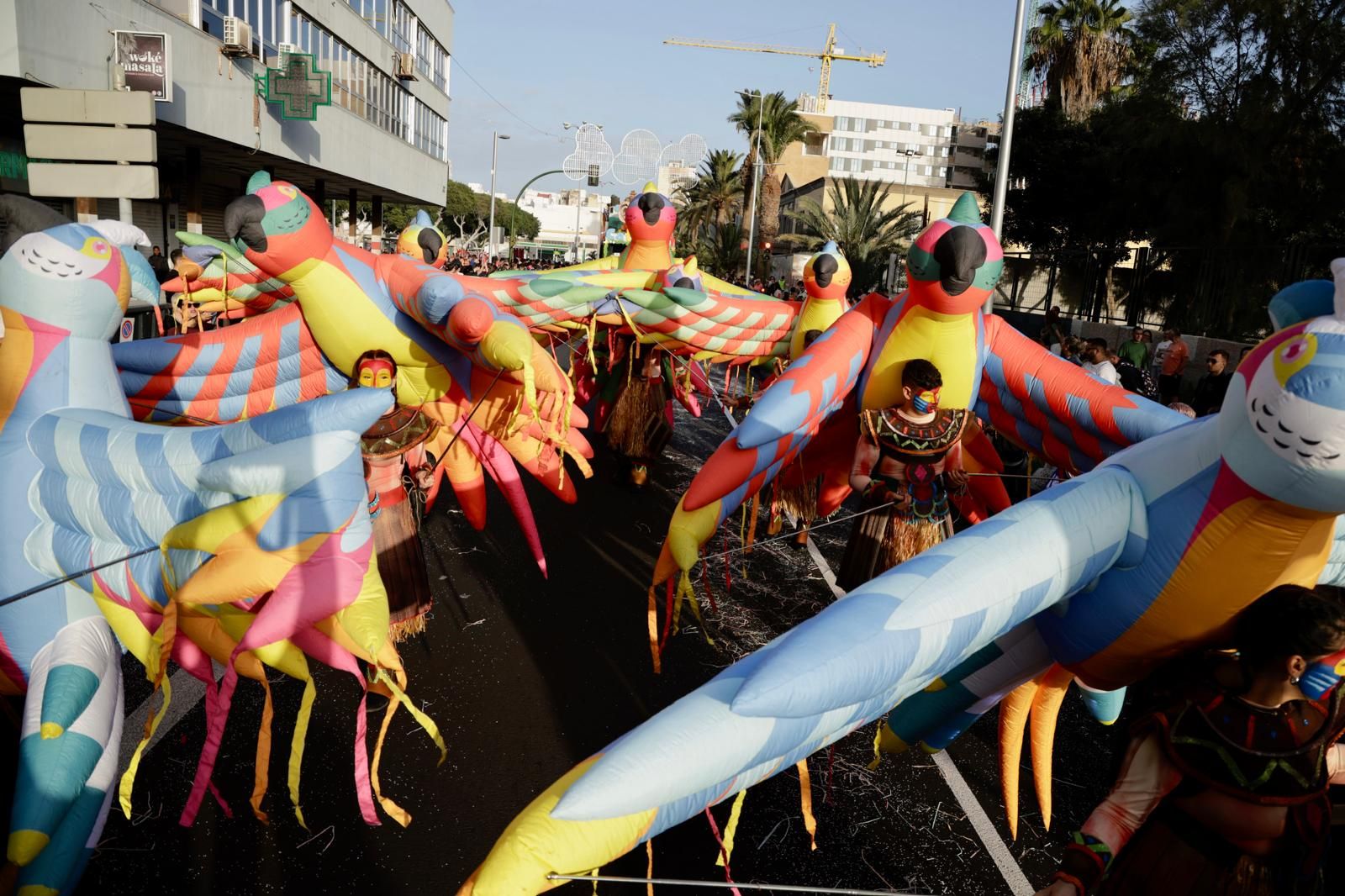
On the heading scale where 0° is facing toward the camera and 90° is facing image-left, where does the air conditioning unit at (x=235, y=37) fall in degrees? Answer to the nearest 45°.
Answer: approximately 315°

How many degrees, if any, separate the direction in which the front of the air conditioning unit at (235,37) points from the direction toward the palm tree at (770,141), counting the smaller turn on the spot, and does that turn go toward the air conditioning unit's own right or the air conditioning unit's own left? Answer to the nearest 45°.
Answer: approximately 90° to the air conditioning unit's own left

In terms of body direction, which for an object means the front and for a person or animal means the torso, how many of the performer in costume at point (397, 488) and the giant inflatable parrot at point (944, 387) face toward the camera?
2

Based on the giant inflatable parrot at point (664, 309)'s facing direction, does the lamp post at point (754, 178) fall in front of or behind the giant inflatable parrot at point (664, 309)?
behind

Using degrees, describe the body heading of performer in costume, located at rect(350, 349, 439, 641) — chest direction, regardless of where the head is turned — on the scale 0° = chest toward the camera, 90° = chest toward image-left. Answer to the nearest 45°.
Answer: approximately 0°

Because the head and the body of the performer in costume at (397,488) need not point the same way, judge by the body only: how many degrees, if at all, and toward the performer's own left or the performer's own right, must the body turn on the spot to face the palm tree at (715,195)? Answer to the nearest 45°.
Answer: approximately 180°

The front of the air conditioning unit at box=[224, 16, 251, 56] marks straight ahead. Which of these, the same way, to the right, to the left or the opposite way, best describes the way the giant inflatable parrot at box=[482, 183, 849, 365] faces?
to the right

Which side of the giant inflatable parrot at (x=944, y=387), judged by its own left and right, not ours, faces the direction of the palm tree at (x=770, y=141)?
back

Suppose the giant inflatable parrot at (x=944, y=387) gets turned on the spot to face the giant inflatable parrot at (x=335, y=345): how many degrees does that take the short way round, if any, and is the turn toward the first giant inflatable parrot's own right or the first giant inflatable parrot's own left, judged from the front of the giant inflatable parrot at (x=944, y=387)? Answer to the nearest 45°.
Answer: approximately 90° to the first giant inflatable parrot's own right

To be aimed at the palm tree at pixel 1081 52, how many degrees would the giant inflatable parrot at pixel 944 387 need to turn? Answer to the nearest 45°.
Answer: approximately 180°

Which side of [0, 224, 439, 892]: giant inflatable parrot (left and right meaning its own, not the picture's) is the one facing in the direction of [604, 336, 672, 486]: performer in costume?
back

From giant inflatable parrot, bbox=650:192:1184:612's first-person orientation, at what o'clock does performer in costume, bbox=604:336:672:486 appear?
The performer in costume is roughly at 5 o'clock from the giant inflatable parrot.
